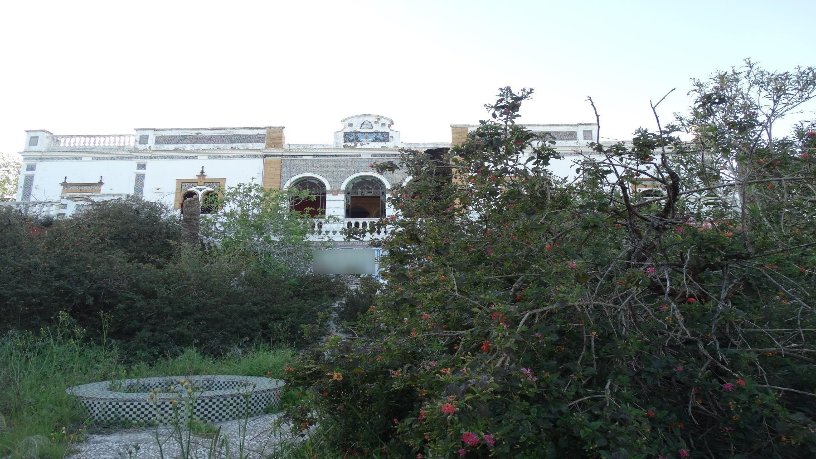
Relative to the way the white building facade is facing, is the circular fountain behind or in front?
in front

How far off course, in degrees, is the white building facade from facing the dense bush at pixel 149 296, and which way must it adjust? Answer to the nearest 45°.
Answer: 0° — it already faces it

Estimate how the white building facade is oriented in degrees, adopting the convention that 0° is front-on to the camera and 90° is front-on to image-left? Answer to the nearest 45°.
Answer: approximately 0°

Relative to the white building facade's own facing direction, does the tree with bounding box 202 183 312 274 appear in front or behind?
in front

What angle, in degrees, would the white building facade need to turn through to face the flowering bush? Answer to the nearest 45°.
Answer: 0° — it already faces it
